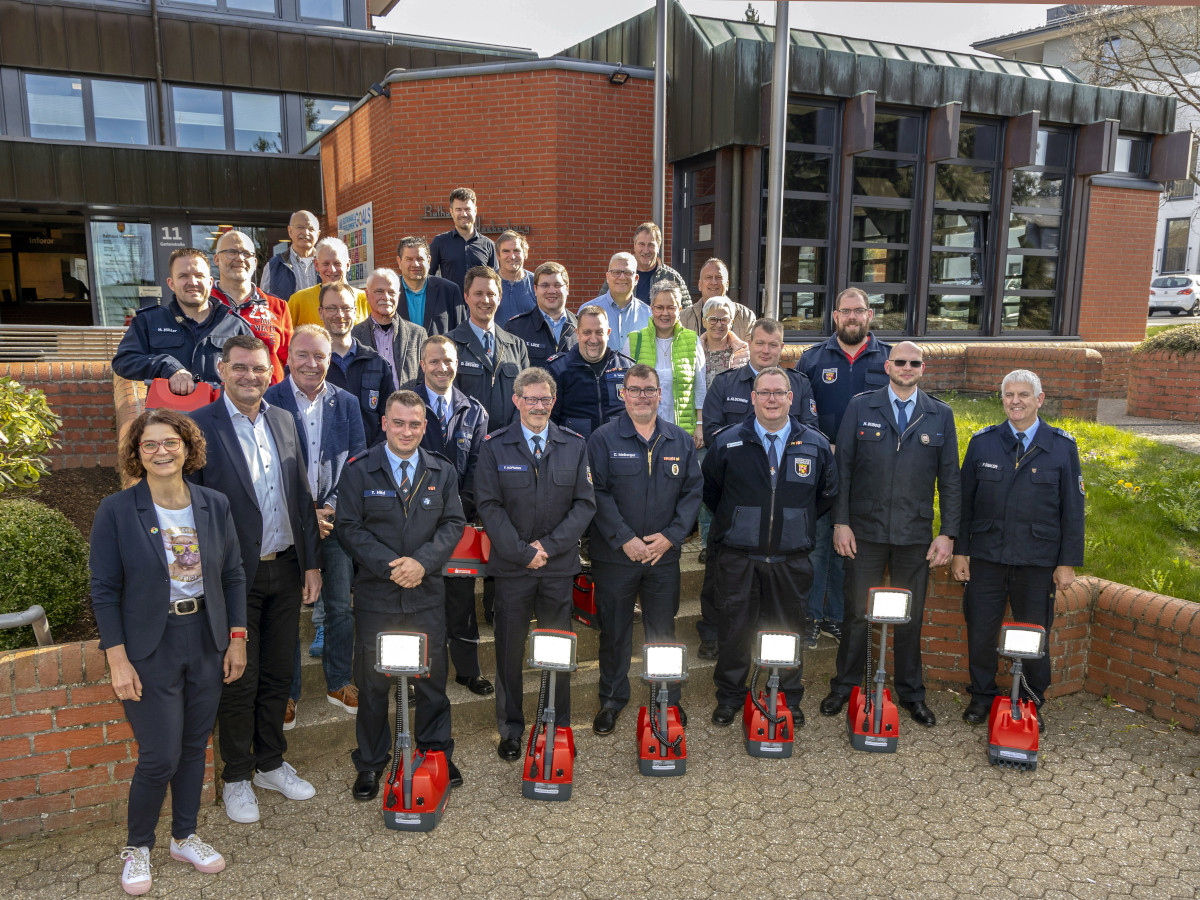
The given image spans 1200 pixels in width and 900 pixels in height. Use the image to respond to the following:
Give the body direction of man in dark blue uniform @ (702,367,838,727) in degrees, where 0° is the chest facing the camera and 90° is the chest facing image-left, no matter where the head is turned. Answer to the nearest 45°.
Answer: approximately 0°

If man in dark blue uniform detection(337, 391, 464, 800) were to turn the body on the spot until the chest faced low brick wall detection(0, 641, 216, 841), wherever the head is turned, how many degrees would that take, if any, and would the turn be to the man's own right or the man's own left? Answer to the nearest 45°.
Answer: approximately 90° to the man's own right

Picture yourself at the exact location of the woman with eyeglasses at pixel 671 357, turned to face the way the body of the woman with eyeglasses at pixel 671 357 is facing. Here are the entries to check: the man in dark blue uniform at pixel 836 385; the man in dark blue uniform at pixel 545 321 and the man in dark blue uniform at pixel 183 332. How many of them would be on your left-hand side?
1

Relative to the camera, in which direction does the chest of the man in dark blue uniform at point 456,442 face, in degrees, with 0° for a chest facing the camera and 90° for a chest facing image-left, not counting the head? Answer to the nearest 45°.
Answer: approximately 0°

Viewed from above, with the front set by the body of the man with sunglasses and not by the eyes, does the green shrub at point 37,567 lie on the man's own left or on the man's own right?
on the man's own right
